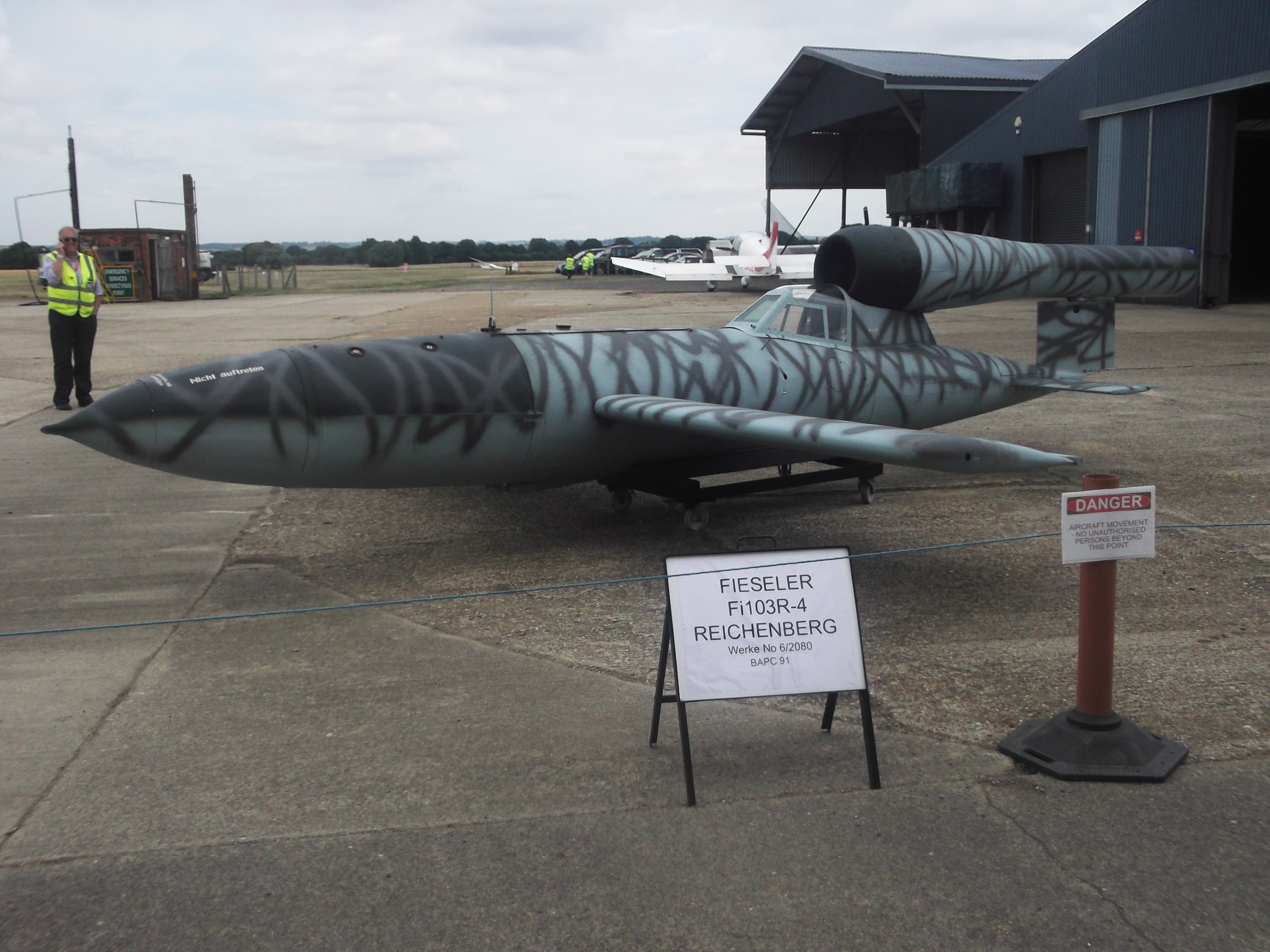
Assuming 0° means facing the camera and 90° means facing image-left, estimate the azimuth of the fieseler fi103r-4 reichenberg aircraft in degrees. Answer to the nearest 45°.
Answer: approximately 45°

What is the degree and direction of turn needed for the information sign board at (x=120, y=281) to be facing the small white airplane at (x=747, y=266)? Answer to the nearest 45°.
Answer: approximately 90° to its left

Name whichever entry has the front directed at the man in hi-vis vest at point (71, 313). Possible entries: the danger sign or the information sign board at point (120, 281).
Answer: the information sign board

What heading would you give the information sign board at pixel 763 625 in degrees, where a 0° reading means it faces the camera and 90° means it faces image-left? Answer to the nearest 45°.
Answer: approximately 0°

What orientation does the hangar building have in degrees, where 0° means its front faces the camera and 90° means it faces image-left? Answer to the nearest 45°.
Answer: approximately 45°
